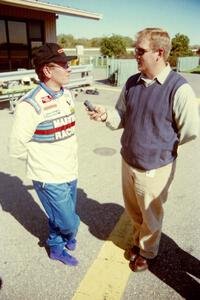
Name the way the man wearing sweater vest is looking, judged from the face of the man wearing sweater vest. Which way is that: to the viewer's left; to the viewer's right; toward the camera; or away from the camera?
to the viewer's left

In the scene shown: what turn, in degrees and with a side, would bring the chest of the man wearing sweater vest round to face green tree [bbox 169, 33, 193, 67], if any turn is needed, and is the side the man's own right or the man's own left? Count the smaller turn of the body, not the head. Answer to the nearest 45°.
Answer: approximately 135° to the man's own right

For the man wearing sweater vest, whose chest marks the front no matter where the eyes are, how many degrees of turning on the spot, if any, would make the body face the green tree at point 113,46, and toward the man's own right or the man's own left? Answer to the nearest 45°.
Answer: approximately 135° to the man's own right

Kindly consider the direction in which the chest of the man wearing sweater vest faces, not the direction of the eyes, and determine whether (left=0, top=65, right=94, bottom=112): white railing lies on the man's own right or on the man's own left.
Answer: on the man's own right

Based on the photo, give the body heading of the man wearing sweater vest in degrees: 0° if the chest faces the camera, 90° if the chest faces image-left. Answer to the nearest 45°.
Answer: approximately 45°
